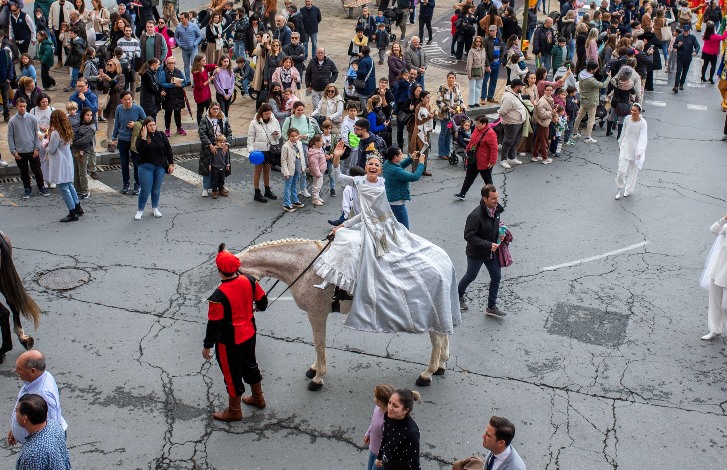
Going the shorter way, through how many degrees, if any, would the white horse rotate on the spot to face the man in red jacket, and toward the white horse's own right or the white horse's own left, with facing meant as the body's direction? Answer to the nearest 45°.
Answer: approximately 45° to the white horse's own left

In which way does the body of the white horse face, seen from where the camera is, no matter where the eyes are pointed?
to the viewer's left

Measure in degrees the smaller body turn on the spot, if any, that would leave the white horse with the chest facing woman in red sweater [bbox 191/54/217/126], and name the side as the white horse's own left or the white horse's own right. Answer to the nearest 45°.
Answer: approximately 90° to the white horse's own right

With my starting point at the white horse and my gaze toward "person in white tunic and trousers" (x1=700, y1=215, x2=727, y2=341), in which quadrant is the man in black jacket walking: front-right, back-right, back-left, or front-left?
front-left

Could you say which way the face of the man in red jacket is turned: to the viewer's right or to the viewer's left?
to the viewer's left
